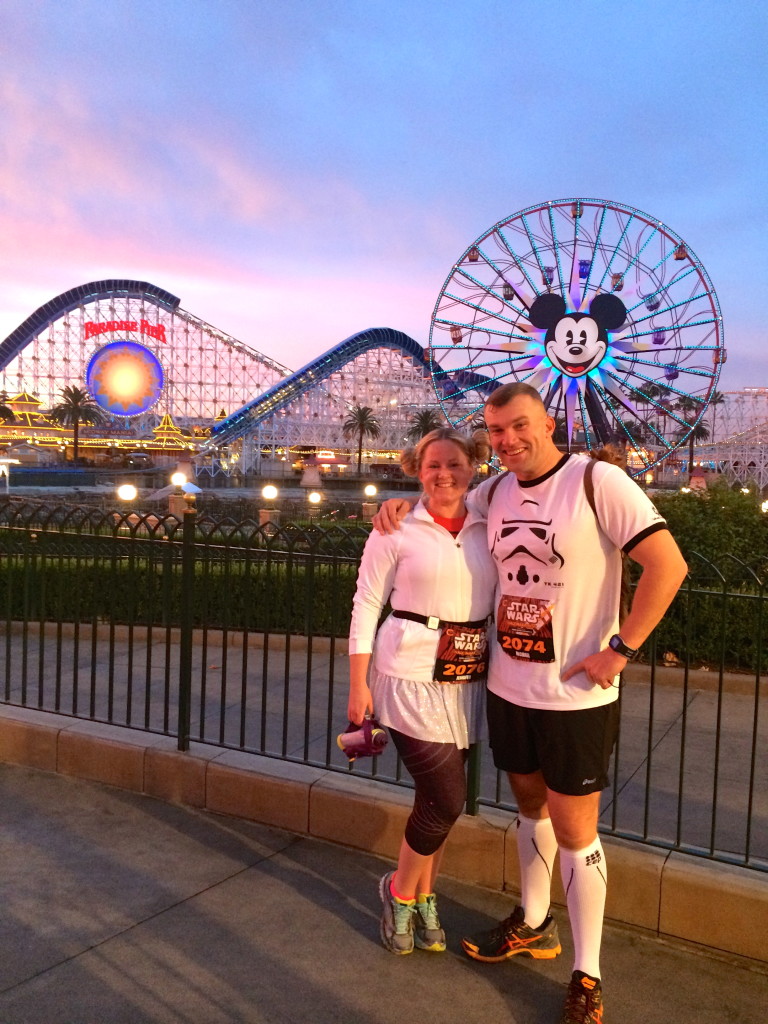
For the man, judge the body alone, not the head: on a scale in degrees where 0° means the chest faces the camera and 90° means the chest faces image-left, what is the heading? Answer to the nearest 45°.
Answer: approximately 45°

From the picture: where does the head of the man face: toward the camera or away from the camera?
toward the camera

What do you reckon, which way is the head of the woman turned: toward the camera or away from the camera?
toward the camera

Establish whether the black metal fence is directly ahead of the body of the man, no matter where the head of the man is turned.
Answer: no
